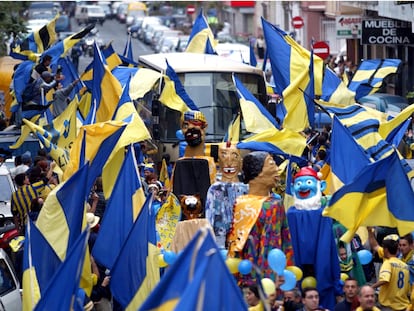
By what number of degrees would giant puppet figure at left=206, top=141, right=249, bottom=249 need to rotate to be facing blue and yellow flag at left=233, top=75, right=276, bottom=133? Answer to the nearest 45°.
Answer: approximately 180°

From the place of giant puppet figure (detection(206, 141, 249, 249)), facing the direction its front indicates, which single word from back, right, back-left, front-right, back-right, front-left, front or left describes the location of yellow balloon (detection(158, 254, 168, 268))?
front-right

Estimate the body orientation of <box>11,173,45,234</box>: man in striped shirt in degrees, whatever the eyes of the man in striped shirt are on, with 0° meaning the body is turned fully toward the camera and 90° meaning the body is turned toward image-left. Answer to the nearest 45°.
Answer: approximately 225°

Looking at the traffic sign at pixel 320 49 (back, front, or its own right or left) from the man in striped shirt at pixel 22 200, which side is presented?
front

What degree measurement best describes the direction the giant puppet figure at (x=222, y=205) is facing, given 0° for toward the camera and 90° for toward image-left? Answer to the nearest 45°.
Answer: approximately 0°

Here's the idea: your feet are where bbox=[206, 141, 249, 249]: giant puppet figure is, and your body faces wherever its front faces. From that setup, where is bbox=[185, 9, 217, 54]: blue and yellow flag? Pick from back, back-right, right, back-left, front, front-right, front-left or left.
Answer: back

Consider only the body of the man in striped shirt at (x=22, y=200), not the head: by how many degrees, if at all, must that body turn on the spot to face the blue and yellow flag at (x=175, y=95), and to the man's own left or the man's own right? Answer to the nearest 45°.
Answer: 0° — they already face it

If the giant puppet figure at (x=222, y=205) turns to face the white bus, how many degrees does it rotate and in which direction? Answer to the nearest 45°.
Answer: approximately 180°
